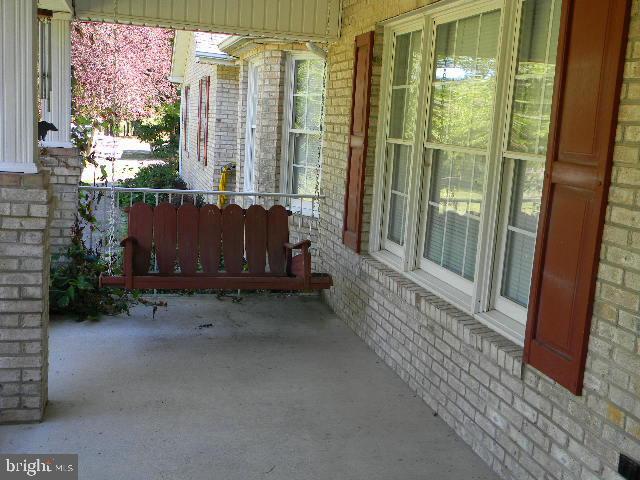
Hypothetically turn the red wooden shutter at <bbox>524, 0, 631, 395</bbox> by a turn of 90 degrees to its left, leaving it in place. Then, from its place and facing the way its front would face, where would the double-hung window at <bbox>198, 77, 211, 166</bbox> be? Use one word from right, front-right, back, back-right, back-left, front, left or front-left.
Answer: back

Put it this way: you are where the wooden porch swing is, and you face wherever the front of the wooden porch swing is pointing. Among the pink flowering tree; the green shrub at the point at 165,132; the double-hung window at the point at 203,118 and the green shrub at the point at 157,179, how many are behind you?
4

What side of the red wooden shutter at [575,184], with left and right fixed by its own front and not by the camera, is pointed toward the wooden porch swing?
right

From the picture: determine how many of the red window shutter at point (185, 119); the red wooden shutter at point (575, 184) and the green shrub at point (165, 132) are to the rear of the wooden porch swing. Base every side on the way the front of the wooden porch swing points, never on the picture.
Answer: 2

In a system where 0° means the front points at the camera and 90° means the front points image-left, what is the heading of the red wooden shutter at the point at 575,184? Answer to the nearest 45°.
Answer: approximately 45°

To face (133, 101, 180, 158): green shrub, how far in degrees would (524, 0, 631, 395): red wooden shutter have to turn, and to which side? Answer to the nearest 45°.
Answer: approximately 90° to its right

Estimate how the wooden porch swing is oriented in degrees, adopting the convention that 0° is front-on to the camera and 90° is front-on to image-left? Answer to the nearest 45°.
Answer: approximately 0°

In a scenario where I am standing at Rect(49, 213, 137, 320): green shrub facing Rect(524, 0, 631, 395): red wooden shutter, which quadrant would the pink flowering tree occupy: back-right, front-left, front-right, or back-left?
back-left

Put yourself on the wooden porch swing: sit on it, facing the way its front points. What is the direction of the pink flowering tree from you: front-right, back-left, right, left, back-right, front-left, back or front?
back

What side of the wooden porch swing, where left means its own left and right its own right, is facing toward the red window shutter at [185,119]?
back

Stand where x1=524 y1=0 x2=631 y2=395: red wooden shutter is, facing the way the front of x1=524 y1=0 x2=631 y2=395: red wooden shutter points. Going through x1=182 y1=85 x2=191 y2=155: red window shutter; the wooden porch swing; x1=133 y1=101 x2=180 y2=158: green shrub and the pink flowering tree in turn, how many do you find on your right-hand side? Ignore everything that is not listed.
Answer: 4

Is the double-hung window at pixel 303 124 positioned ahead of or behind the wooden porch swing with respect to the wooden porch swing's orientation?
behind

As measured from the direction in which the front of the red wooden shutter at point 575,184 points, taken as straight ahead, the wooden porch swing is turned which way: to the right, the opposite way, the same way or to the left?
to the left

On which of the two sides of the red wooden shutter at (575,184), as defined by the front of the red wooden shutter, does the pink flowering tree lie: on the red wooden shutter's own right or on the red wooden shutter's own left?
on the red wooden shutter's own right

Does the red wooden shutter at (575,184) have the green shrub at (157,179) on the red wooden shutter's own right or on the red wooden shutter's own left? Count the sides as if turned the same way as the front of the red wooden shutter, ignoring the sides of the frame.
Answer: on the red wooden shutter's own right

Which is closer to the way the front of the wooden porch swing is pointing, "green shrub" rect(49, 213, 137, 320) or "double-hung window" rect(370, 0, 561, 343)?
the double-hung window
